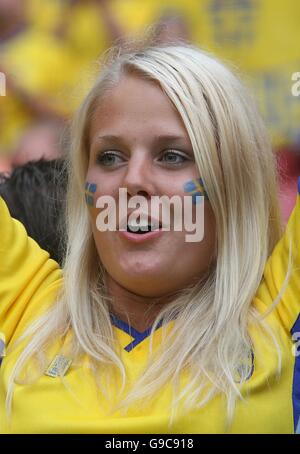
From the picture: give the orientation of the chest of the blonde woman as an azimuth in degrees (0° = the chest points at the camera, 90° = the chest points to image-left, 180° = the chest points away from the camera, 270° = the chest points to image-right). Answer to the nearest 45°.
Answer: approximately 0°
